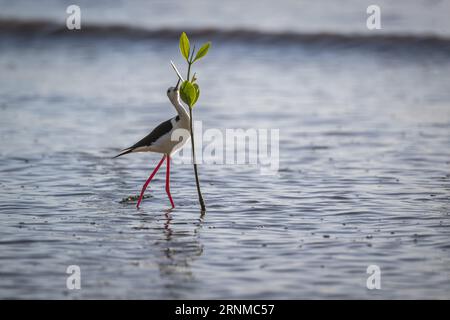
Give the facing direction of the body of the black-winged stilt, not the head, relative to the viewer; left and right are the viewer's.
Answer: facing to the right of the viewer
